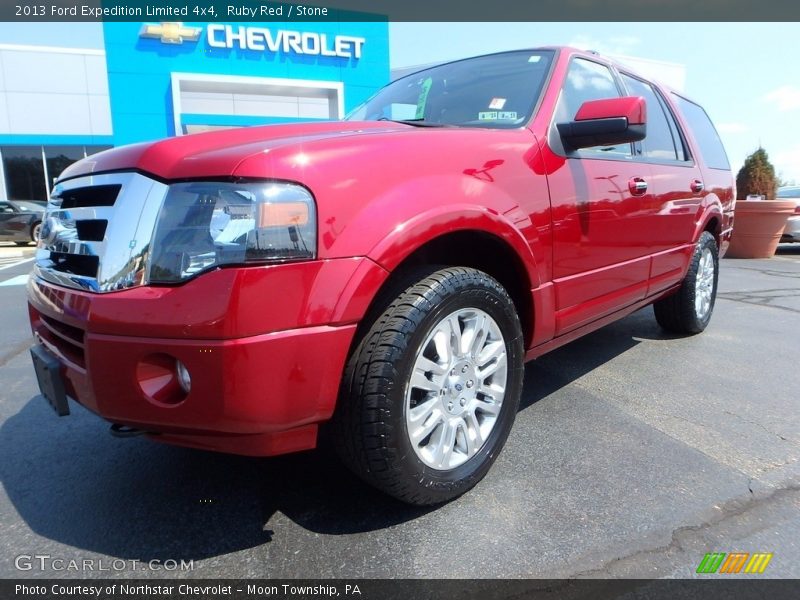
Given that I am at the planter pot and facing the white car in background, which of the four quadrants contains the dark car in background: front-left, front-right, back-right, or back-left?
back-left

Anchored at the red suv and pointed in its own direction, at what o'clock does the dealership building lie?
The dealership building is roughly at 4 o'clock from the red suv.

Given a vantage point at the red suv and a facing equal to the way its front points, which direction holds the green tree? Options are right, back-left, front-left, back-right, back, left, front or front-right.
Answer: back

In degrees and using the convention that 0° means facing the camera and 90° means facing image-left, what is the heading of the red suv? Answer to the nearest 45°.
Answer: approximately 45°

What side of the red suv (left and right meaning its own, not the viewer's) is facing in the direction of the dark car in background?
right

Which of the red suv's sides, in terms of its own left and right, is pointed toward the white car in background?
back

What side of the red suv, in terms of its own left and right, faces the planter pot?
back

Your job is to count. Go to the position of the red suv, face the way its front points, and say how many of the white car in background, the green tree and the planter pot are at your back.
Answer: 3
